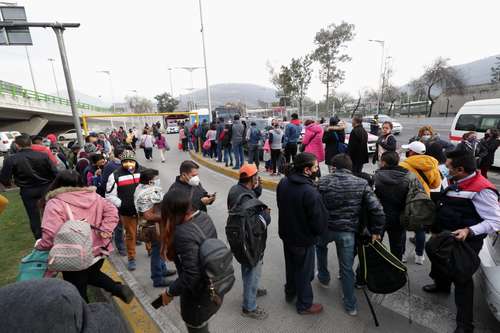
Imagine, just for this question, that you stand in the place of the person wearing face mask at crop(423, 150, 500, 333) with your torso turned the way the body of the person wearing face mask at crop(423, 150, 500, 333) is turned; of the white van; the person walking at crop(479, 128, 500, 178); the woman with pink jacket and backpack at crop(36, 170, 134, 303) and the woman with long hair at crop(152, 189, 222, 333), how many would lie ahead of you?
2

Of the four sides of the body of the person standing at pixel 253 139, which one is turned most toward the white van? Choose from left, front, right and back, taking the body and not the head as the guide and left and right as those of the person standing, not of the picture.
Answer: right

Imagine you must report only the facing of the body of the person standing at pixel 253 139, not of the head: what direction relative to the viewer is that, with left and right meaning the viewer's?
facing away from the viewer

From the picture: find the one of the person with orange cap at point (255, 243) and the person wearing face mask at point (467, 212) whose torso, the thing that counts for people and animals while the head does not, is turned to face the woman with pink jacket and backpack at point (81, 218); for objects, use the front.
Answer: the person wearing face mask

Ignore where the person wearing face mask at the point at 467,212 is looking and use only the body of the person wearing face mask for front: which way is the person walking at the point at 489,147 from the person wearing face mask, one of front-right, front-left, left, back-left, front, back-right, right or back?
back-right

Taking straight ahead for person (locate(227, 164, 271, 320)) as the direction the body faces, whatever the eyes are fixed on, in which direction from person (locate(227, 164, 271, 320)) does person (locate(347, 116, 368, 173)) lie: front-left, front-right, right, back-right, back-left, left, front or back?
front-left

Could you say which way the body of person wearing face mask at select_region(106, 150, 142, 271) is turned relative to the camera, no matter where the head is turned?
toward the camera
